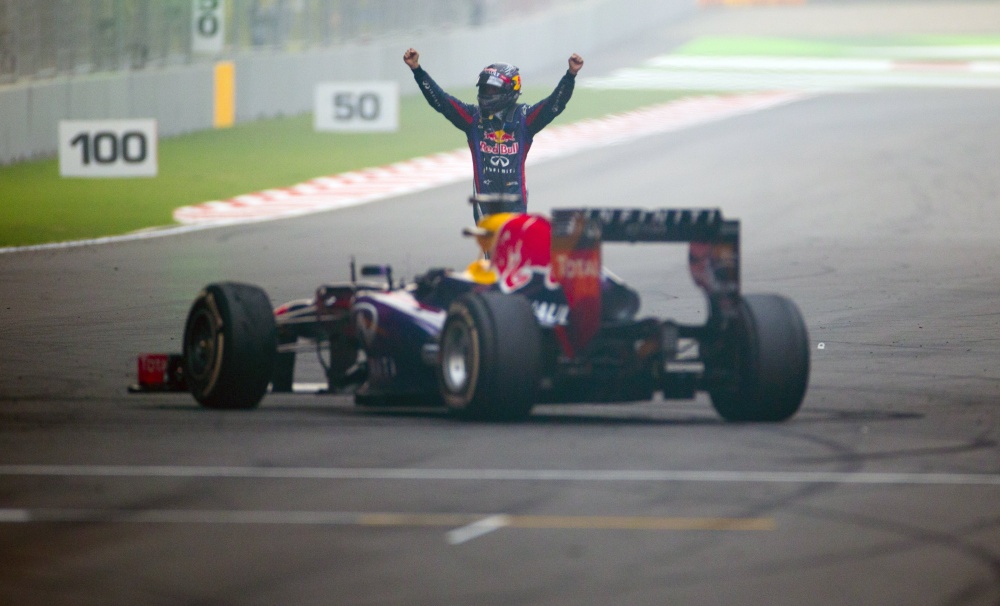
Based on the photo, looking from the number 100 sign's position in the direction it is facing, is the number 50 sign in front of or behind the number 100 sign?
behind

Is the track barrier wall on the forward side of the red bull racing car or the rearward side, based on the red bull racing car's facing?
on the forward side

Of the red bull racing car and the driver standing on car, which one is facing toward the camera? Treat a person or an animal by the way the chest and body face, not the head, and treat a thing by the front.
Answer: the driver standing on car

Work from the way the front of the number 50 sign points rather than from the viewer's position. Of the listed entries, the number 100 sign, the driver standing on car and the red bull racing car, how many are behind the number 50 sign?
0

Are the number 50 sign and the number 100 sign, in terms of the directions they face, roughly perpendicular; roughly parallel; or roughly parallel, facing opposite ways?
roughly parallel

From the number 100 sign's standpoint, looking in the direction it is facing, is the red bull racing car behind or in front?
in front

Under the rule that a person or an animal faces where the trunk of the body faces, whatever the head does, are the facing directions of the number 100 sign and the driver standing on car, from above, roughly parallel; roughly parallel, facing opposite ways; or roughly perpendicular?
roughly parallel

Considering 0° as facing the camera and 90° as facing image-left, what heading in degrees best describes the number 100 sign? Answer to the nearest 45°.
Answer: approximately 0°

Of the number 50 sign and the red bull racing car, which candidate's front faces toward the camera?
the number 50 sign

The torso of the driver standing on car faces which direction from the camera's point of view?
toward the camera

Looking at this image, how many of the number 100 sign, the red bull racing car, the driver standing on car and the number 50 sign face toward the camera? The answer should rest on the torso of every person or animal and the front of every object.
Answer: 3

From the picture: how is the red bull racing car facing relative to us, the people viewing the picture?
facing away from the viewer and to the left of the viewer

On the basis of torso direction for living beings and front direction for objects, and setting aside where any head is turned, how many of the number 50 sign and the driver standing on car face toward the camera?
2
